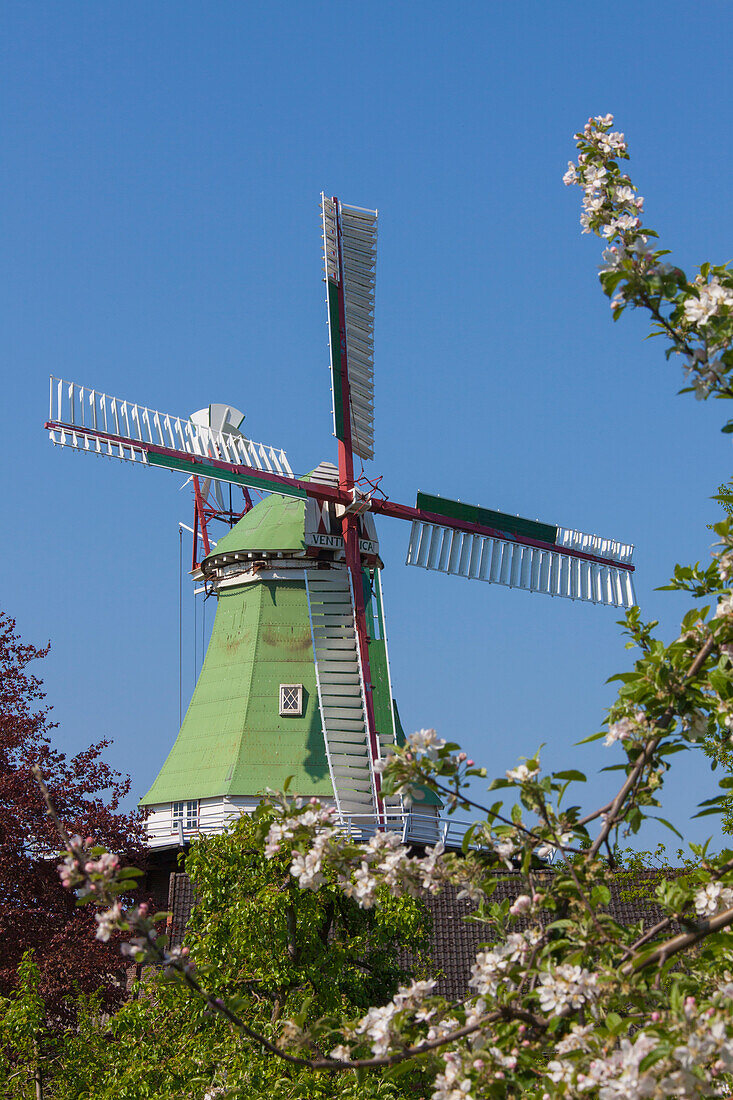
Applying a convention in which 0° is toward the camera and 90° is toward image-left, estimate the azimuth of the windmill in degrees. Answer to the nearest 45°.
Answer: approximately 315°
